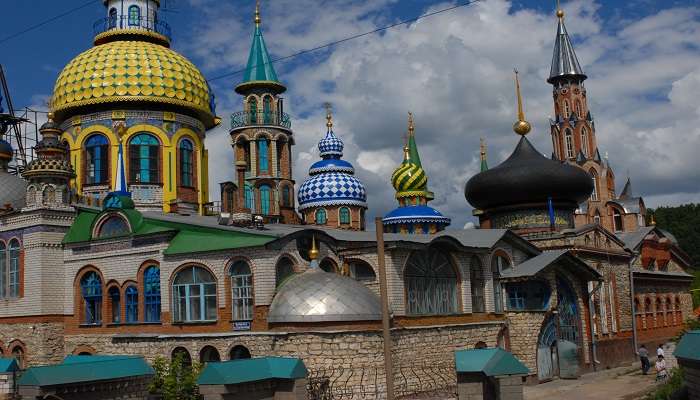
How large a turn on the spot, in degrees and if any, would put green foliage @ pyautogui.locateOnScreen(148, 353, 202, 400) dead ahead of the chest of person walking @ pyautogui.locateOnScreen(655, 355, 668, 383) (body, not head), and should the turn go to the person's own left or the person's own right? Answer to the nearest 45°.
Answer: approximately 45° to the person's own right

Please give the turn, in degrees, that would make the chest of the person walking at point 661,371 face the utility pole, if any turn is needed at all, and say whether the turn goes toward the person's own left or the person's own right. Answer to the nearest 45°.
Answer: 0° — they already face it

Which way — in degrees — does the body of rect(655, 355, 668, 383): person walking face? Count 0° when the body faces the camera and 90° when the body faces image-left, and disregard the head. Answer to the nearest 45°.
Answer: approximately 0°
